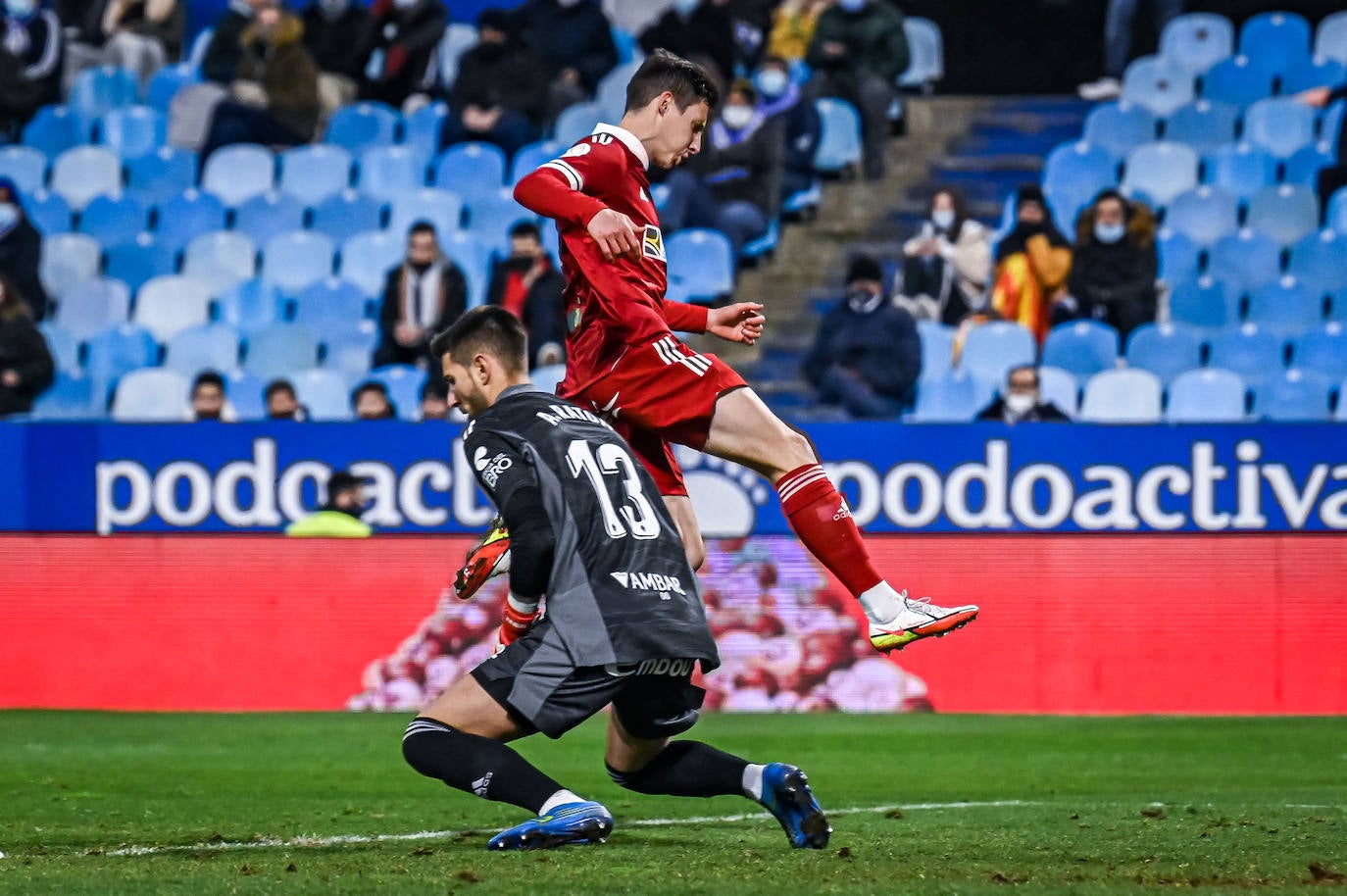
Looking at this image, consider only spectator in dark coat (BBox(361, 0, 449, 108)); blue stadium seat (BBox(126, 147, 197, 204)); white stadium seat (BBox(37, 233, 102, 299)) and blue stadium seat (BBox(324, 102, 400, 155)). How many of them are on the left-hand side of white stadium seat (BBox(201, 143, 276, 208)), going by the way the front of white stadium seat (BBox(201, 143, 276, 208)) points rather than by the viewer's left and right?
2

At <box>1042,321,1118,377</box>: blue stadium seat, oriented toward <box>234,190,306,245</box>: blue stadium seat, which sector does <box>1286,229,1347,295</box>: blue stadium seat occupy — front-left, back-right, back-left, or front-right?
back-right

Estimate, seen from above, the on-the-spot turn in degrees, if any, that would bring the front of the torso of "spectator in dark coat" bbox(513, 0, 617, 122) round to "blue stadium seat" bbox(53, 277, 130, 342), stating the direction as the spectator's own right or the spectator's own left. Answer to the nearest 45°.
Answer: approximately 90° to the spectator's own right

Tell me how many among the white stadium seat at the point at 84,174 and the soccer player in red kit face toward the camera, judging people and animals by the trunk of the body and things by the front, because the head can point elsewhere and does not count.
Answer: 1

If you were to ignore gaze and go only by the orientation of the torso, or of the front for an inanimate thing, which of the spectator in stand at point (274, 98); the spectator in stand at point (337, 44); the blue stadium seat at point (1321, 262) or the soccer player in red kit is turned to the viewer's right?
the soccer player in red kit

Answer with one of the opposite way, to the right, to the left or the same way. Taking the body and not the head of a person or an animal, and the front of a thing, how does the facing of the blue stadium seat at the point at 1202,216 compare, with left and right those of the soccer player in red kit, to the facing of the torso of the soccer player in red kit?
to the right

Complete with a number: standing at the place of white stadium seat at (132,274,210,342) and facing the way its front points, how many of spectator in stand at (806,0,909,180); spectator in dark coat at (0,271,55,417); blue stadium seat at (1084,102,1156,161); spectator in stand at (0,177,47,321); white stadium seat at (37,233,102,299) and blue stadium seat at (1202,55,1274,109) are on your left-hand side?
3

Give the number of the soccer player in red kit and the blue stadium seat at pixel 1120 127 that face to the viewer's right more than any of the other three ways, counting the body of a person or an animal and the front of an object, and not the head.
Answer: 1

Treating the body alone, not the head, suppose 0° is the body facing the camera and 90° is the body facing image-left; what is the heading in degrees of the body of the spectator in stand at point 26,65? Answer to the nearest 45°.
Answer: approximately 0°

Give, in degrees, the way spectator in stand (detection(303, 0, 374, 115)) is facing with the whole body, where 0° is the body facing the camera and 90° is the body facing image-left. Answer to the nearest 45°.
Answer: approximately 0°

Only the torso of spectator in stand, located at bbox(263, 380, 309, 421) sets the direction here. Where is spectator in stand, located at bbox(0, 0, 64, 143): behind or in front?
behind
